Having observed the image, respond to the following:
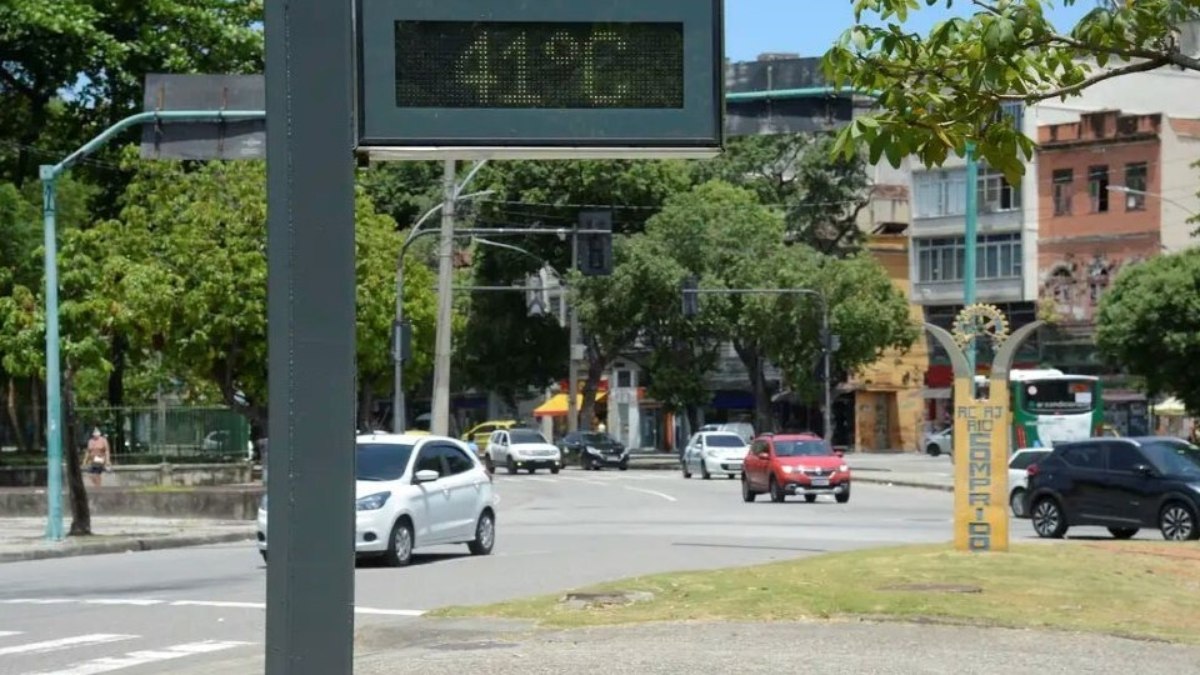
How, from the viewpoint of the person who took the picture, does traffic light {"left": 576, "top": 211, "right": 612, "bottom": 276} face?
facing away from the viewer

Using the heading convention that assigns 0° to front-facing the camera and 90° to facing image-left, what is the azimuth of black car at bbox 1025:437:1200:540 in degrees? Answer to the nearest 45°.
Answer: approximately 315°

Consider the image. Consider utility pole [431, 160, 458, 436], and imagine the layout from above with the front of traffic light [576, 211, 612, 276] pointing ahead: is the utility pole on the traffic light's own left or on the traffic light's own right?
on the traffic light's own left

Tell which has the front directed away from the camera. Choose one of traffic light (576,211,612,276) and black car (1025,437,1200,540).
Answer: the traffic light

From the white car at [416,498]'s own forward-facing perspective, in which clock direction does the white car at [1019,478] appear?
The white car at [1019,478] is roughly at 6 o'clock from the white car at [416,498].

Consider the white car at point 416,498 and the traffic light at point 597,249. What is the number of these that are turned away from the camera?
1

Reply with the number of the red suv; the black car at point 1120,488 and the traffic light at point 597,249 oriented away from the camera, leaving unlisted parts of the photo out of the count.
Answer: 1

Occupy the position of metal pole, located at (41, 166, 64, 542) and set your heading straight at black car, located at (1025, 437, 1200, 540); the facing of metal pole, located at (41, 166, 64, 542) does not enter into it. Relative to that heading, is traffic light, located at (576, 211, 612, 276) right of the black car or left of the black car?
left

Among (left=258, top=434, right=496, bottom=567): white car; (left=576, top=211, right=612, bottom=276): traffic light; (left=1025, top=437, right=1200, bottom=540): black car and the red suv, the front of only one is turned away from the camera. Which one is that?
the traffic light

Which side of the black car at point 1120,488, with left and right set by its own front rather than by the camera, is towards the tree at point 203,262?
back

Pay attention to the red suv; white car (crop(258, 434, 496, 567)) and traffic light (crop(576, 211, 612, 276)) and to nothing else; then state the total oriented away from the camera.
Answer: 1

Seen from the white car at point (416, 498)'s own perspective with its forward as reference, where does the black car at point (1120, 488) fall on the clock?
The black car is roughly at 7 o'clock from the white car.
